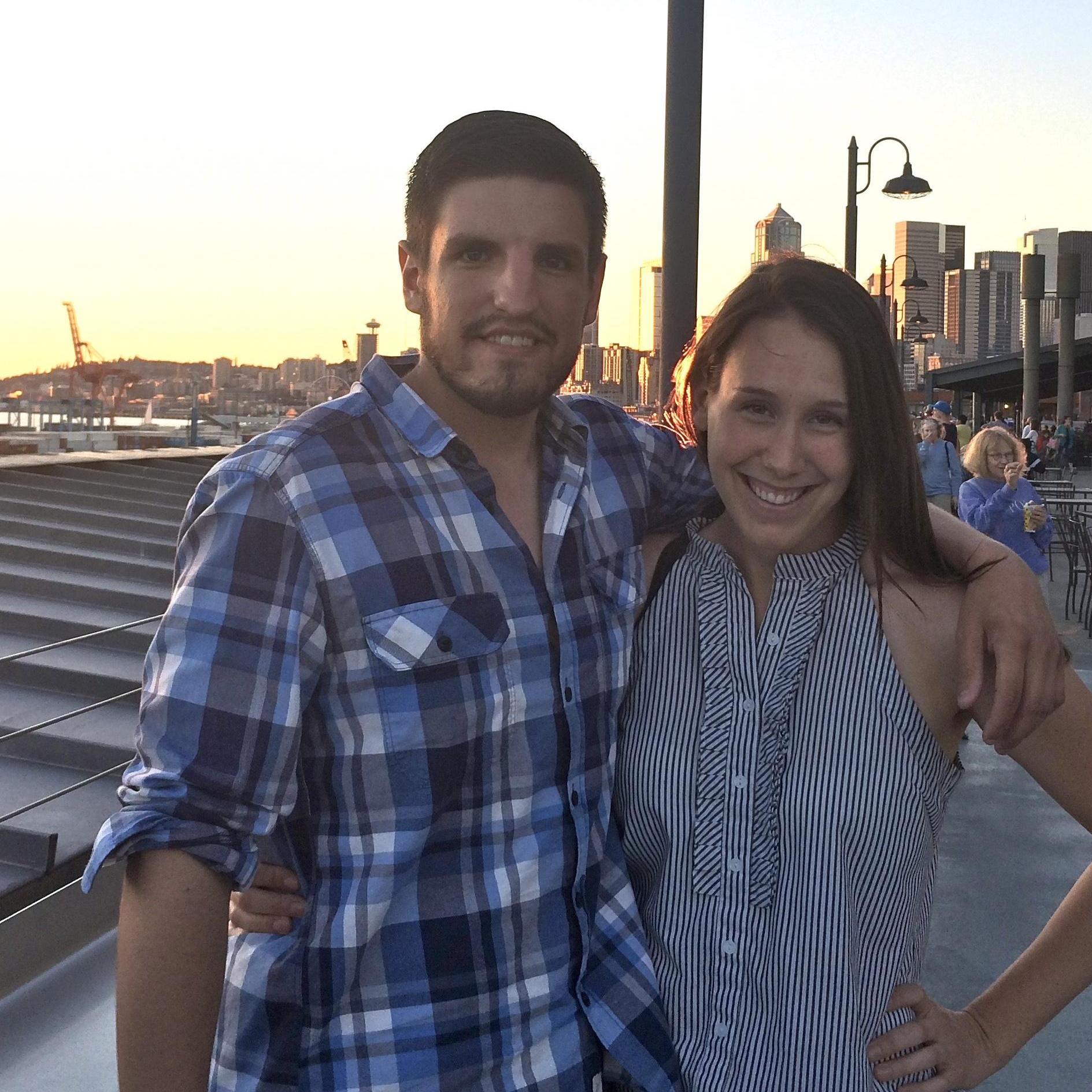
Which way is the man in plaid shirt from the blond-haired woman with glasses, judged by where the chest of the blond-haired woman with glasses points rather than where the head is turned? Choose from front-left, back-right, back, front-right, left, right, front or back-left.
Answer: front-right

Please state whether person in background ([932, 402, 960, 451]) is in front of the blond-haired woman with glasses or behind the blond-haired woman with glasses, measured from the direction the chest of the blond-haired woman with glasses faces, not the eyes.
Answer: behind

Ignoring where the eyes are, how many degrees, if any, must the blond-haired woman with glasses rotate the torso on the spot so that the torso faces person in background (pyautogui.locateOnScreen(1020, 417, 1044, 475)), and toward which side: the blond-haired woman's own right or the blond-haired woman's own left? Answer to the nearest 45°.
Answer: approximately 135° to the blond-haired woman's own left

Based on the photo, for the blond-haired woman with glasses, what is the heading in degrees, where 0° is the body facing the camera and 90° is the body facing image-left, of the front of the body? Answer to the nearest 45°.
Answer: approximately 315°

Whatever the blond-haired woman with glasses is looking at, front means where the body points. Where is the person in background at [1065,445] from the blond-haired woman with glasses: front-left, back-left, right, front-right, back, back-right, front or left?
back-left
